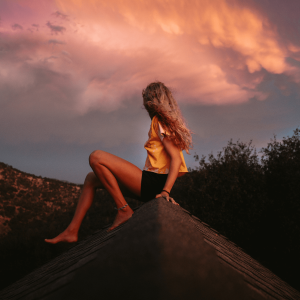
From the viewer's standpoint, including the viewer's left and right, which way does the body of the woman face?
facing to the left of the viewer
